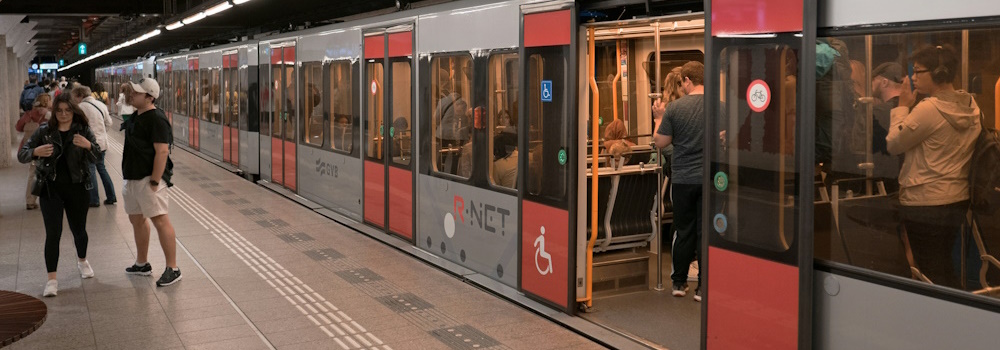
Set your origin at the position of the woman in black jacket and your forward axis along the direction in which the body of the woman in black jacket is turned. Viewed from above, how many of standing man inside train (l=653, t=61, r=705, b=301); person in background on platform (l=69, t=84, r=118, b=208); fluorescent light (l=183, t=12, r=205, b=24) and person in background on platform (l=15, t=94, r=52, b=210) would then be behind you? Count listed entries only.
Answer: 3

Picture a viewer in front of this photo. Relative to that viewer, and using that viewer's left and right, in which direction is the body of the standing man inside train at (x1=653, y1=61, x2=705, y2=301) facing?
facing away from the viewer and to the left of the viewer

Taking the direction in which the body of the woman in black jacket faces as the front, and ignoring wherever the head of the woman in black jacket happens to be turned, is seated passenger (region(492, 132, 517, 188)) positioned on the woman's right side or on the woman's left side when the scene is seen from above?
on the woman's left side

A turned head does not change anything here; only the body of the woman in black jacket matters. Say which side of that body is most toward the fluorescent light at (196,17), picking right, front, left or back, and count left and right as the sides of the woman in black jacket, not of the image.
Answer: back

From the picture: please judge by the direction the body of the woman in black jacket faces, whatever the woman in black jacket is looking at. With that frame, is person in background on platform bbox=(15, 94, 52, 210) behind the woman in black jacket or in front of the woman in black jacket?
behind

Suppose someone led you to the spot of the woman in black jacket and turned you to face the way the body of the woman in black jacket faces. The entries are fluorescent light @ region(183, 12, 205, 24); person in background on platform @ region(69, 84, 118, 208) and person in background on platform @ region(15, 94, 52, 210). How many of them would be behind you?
3

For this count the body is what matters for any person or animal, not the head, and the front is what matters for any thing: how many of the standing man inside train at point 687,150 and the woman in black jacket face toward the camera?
1

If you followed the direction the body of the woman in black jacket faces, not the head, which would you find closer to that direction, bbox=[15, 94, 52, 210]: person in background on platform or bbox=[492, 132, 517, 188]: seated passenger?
the seated passenger
